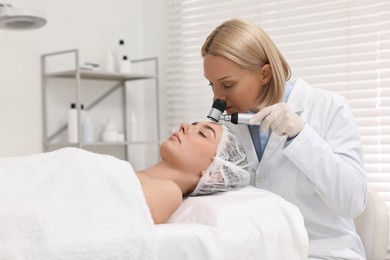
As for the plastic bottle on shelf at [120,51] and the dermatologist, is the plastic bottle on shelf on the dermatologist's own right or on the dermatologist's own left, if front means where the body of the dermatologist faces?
on the dermatologist's own right

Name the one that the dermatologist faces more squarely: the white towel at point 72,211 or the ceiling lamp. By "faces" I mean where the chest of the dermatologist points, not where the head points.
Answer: the white towel

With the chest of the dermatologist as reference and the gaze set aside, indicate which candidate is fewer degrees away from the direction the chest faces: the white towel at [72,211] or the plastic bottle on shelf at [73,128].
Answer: the white towel

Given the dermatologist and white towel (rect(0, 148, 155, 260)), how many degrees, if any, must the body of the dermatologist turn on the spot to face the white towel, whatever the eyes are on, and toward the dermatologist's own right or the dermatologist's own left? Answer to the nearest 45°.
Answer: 0° — they already face it

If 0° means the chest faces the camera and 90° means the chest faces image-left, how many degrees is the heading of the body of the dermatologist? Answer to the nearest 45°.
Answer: approximately 45°

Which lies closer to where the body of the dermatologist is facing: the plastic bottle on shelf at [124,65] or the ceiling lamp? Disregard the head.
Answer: the ceiling lamp
